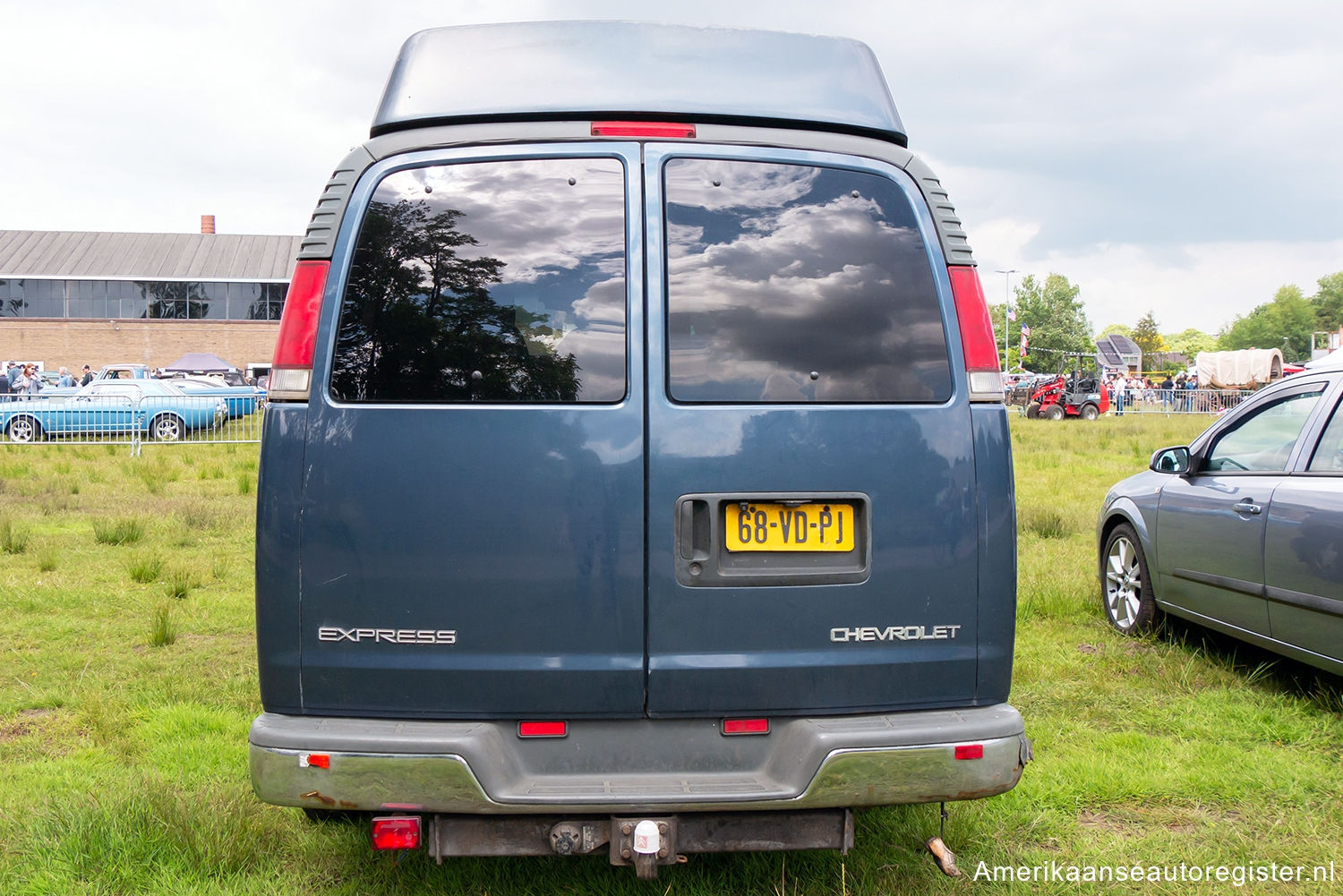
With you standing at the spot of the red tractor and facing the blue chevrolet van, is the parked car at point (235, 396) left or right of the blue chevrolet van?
right

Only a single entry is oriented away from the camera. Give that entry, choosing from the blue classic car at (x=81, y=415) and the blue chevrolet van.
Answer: the blue chevrolet van

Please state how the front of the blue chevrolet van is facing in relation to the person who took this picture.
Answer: facing away from the viewer

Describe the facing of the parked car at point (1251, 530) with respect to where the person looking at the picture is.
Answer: facing away from the viewer and to the left of the viewer

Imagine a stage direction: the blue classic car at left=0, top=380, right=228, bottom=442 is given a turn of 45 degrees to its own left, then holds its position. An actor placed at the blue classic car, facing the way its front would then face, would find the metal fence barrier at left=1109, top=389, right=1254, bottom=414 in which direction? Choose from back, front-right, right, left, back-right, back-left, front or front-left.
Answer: back-left

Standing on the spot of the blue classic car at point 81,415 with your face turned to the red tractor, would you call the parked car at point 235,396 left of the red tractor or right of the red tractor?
left

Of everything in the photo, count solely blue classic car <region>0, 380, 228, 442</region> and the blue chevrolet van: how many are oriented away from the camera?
1

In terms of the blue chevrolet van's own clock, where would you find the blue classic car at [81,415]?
The blue classic car is roughly at 11 o'clock from the blue chevrolet van.

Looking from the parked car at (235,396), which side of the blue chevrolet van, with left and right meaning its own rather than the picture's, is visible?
front

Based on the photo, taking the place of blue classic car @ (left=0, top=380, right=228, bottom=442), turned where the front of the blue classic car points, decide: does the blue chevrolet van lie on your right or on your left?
on your left

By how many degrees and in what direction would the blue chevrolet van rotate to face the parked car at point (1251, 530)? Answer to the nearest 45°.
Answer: approximately 45° to its right

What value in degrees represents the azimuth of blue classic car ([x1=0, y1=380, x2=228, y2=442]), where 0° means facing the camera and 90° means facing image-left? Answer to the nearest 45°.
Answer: approximately 90°
